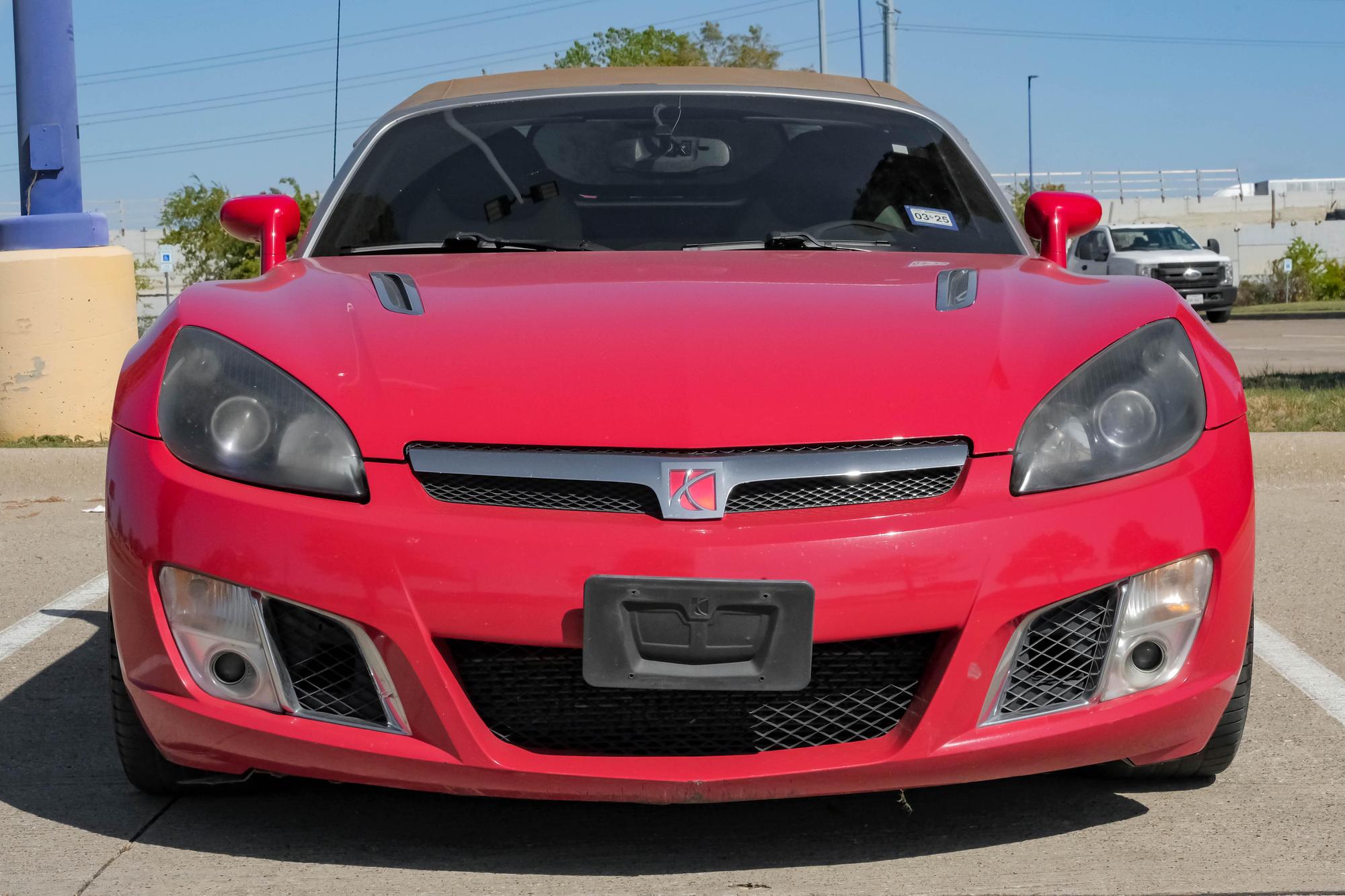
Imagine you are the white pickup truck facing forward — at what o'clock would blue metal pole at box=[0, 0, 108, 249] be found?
The blue metal pole is roughly at 2 o'clock from the white pickup truck.

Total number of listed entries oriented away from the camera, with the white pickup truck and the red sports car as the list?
0

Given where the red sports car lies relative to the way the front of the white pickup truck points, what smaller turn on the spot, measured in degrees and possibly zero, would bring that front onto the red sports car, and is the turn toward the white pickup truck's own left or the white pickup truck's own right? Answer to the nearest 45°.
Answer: approximately 45° to the white pickup truck's own right

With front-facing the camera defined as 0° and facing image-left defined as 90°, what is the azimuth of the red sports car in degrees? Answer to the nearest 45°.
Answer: approximately 0°

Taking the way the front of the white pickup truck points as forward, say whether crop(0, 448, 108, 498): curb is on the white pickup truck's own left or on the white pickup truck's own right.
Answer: on the white pickup truck's own right

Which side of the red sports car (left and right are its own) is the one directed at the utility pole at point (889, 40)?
back

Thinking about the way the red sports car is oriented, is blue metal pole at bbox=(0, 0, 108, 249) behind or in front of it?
behind

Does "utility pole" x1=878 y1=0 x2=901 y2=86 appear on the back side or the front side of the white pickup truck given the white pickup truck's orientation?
on the back side

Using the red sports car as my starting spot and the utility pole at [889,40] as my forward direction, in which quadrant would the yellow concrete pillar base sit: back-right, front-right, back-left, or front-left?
front-left

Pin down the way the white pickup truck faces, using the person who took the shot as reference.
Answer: facing the viewer and to the right of the viewer

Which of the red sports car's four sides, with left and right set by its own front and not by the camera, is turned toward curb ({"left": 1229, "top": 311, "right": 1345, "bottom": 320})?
back

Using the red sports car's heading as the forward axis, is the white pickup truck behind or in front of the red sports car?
behind
